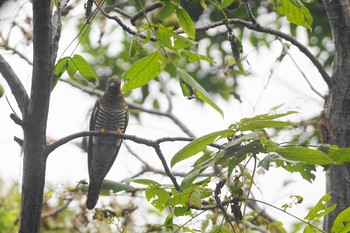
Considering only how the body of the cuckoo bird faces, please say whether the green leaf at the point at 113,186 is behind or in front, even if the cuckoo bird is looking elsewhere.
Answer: behind

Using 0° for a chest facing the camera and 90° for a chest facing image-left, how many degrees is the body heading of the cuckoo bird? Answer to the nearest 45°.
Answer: approximately 0°

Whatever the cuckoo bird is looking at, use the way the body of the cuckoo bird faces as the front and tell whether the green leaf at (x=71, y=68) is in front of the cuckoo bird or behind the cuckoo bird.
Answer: in front

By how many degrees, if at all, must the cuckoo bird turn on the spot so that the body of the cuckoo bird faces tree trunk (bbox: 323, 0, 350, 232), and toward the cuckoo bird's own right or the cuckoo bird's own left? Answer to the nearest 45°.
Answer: approximately 45° to the cuckoo bird's own left
